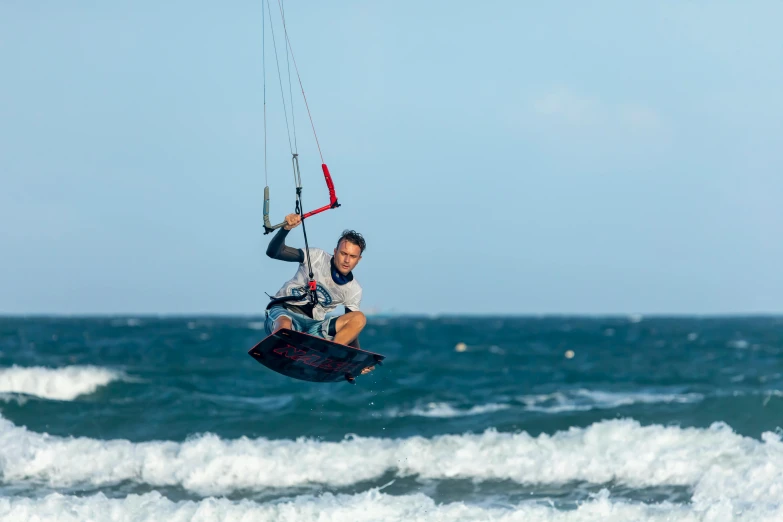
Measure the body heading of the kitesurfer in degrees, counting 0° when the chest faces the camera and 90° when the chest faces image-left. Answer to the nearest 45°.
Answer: approximately 0°
